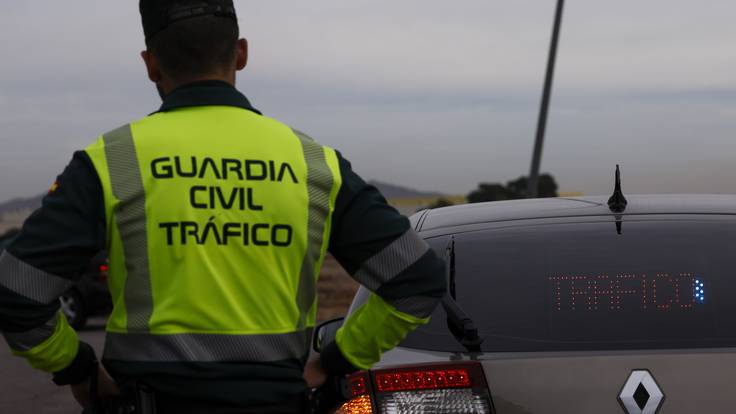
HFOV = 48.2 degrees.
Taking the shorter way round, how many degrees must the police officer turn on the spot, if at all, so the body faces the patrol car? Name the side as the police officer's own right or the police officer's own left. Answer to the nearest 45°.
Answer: approximately 45° to the police officer's own right

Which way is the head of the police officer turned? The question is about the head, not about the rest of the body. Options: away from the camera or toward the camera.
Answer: away from the camera

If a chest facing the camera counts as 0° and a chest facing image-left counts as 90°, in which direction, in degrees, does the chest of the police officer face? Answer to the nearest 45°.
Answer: approximately 180°
